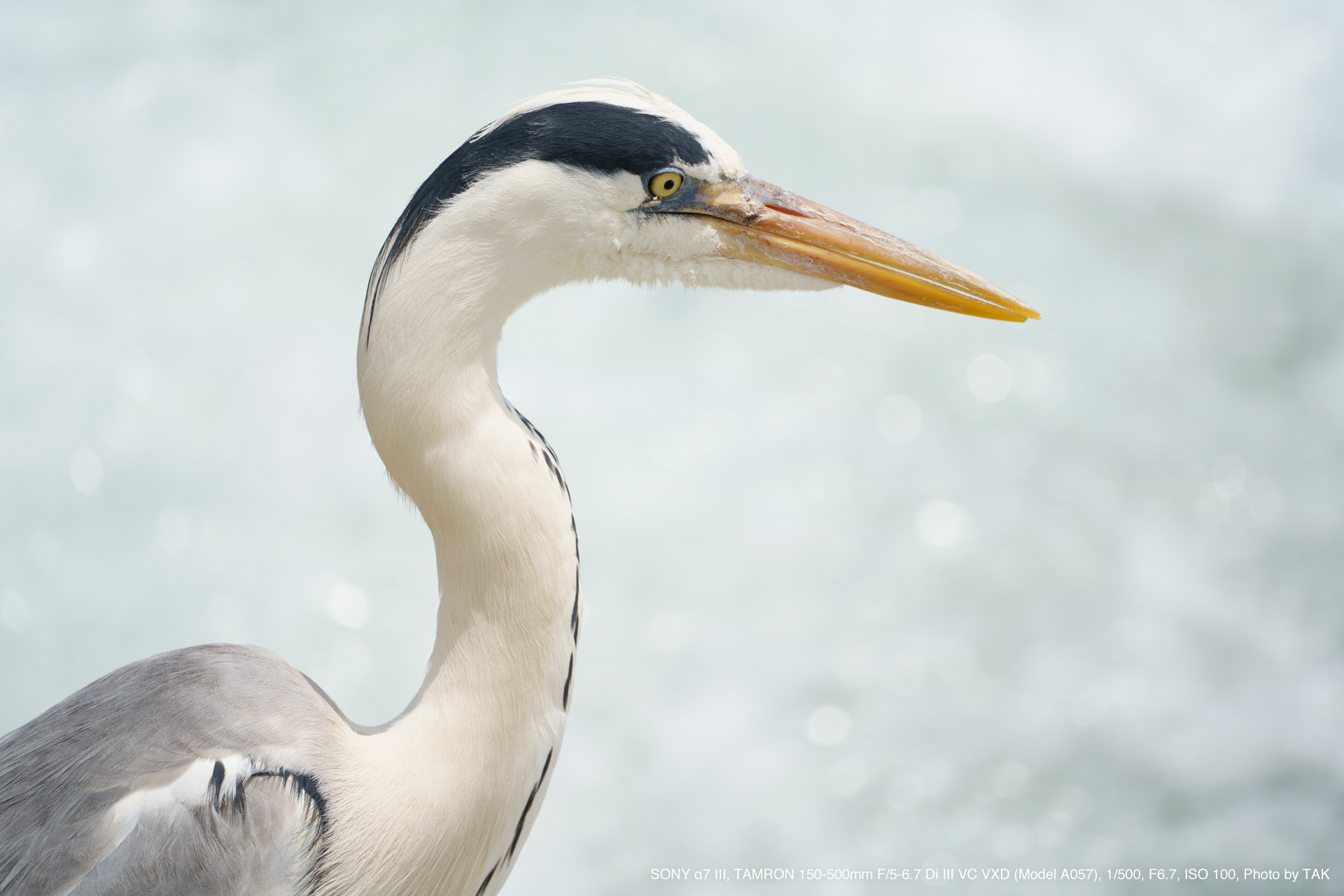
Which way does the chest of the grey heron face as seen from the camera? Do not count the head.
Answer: to the viewer's right
